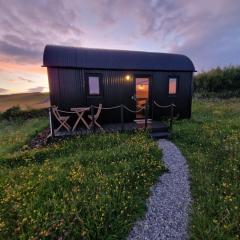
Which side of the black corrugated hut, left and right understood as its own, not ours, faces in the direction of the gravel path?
front

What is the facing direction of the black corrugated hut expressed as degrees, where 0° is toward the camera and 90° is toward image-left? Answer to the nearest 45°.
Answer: approximately 0°
